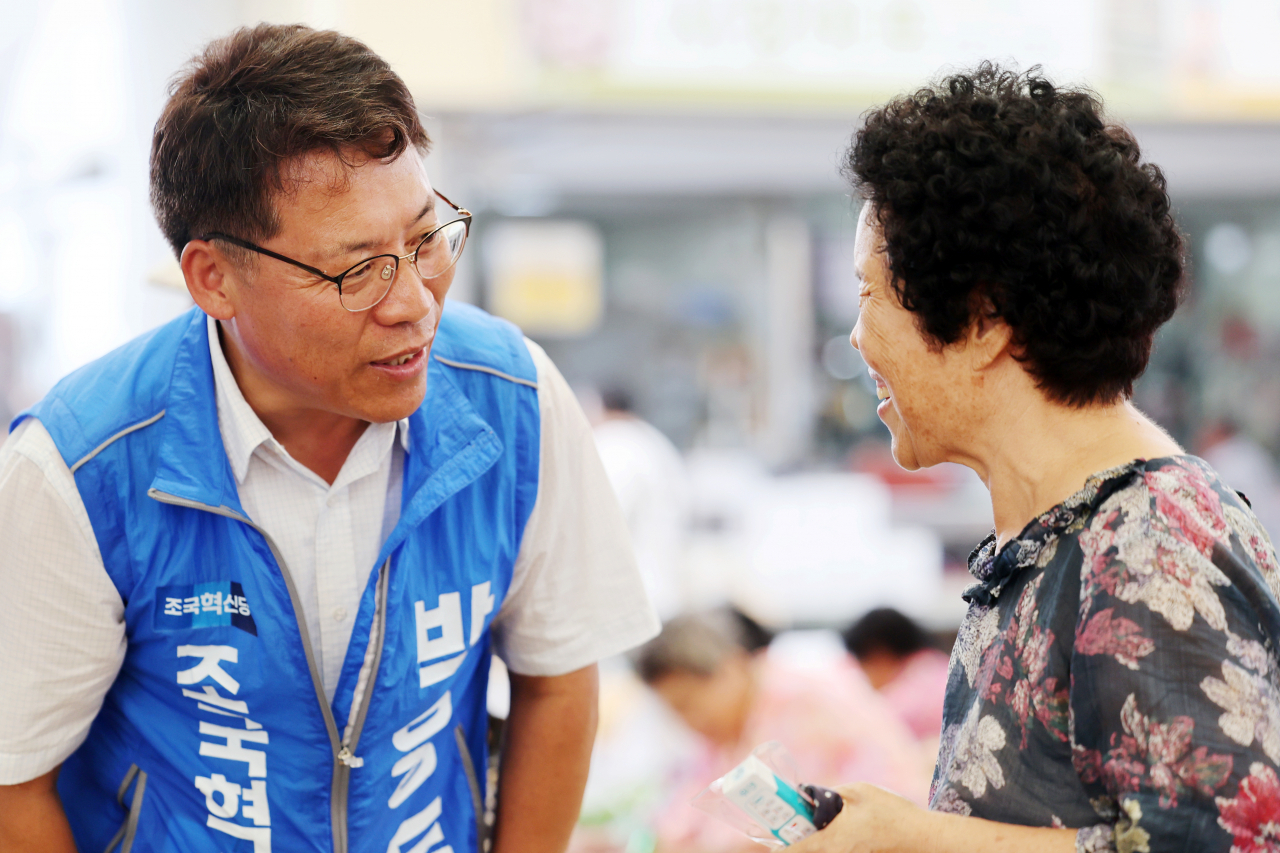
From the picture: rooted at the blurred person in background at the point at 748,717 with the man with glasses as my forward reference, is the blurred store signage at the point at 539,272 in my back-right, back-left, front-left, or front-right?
back-right

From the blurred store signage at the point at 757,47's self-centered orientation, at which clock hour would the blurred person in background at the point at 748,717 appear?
The blurred person in background is roughly at 12 o'clock from the blurred store signage.

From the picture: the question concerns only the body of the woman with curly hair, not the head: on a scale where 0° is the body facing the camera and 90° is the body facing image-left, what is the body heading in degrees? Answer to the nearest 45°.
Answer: approximately 90°

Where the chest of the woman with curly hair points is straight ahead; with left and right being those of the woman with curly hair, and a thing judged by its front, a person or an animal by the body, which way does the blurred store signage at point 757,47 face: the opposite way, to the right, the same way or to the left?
to the left

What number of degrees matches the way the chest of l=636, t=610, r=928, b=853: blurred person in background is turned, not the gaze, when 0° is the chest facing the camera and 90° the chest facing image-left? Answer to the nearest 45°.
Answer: approximately 45°

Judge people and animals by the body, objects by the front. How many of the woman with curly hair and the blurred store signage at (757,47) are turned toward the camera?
1
